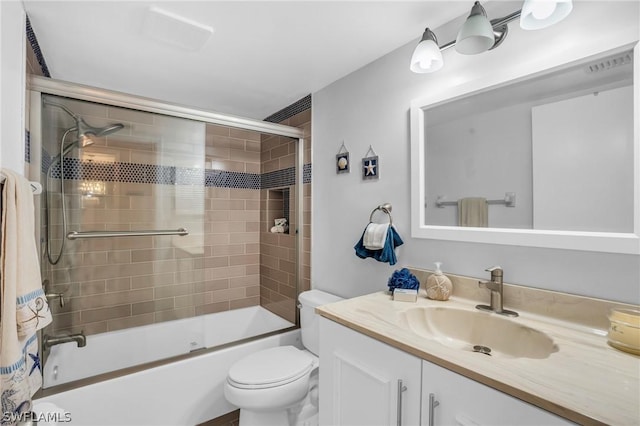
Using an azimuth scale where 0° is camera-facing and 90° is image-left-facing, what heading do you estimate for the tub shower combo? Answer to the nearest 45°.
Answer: approximately 315°

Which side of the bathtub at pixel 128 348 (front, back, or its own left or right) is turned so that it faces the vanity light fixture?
front

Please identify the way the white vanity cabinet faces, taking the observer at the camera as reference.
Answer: facing the viewer and to the left of the viewer

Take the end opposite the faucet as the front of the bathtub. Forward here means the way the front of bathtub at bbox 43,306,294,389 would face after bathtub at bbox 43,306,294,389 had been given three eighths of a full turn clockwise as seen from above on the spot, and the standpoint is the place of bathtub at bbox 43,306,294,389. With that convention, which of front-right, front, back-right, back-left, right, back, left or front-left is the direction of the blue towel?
back-left

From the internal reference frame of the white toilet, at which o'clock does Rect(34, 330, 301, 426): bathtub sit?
The bathtub is roughly at 2 o'clock from the white toilet.

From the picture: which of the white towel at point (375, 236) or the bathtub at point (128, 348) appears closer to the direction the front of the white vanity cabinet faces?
the bathtub

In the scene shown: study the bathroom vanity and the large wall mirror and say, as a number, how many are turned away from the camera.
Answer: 0
